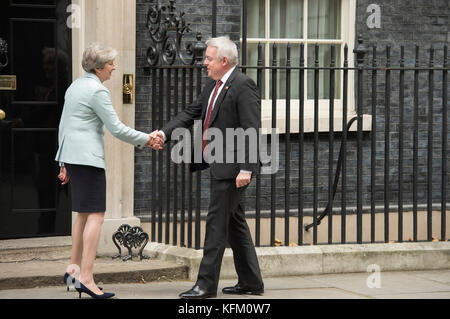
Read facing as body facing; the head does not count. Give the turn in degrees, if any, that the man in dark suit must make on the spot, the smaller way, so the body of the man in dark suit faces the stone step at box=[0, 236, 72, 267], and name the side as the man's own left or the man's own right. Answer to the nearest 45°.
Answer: approximately 45° to the man's own right

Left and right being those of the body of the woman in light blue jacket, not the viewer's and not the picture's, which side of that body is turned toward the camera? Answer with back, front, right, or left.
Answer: right

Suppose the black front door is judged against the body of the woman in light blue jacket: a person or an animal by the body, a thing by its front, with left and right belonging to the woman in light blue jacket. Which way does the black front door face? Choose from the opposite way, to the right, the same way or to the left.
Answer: to the right

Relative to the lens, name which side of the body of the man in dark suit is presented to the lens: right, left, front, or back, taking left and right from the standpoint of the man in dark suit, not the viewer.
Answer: left

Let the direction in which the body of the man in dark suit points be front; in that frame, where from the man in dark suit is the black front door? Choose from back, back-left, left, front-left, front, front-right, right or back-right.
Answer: front-right

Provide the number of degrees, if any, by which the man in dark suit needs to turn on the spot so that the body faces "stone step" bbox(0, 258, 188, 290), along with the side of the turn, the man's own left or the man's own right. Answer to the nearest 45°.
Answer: approximately 45° to the man's own right

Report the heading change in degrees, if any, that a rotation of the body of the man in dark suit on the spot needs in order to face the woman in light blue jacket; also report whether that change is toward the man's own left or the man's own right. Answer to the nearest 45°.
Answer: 0° — they already face them

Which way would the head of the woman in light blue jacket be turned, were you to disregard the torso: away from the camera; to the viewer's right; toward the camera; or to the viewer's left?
to the viewer's right

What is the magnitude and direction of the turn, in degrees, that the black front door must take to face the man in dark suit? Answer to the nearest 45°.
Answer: approximately 45° to its left

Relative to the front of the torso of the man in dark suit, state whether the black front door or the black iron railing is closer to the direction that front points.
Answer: the black front door

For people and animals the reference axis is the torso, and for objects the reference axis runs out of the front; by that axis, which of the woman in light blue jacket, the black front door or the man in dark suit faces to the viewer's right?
the woman in light blue jacket

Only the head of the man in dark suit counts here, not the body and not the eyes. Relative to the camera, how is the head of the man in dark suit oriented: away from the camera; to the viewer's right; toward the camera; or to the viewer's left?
to the viewer's left

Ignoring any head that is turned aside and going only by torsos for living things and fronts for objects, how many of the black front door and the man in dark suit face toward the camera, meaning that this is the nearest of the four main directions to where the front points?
1
